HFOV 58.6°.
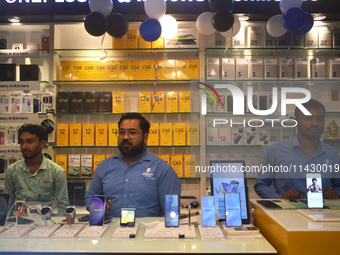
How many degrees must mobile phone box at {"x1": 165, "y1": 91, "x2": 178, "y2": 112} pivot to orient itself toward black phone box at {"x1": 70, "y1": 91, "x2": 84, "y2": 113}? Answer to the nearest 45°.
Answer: approximately 90° to its right

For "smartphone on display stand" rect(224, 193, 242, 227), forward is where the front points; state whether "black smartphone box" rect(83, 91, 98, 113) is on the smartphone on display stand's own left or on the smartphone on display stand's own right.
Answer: on the smartphone on display stand's own right

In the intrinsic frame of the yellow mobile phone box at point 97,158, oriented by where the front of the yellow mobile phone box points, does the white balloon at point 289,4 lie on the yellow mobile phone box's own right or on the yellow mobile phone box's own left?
on the yellow mobile phone box's own left

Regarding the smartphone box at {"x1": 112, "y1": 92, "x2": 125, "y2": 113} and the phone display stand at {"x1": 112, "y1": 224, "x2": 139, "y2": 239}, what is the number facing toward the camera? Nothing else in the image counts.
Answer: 2

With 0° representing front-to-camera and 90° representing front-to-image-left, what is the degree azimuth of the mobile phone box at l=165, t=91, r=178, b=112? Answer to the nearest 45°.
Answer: approximately 0°

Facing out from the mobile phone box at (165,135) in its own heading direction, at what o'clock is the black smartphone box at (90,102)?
the black smartphone box at (90,102) is roughly at 3 o'clock from the mobile phone box at (165,135).

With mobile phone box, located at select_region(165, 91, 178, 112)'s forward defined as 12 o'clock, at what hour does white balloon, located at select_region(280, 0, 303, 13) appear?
The white balloon is roughly at 10 o'clock from the mobile phone box.

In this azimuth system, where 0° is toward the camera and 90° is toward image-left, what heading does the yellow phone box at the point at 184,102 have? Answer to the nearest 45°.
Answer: approximately 0°

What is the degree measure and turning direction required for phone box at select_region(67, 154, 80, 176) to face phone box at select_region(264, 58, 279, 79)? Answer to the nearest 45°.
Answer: approximately 90° to its left

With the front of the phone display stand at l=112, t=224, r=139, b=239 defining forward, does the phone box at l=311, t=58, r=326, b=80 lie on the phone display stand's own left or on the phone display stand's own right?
on the phone display stand's own left

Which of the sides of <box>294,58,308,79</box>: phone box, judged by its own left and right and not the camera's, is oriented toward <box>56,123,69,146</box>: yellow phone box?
right
